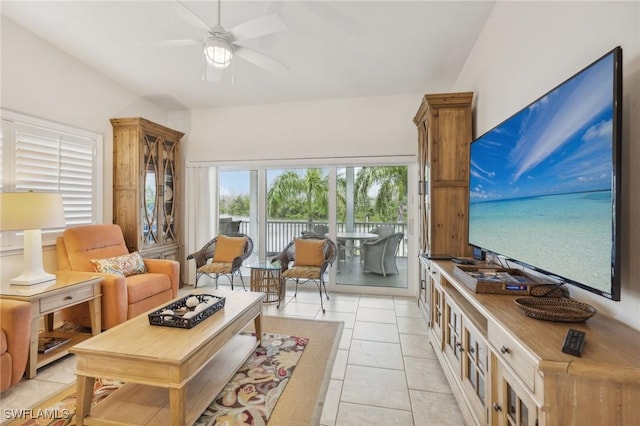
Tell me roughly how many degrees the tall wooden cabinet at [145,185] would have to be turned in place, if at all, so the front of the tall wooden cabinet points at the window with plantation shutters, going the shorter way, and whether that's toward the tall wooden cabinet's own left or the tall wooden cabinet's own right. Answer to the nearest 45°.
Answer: approximately 90° to the tall wooden cabinet's own right

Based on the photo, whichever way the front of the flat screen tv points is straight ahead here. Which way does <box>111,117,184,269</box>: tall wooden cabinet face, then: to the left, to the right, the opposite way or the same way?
the opposite way

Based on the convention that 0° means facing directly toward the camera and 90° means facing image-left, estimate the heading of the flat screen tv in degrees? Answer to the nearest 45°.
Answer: approximately 45°

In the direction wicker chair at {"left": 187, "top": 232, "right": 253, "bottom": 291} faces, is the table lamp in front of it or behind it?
in front

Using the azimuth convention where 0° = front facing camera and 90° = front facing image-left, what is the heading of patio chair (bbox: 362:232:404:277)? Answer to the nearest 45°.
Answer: approximately 135°

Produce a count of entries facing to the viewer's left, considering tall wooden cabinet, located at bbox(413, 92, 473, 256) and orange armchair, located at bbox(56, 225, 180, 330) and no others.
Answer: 1

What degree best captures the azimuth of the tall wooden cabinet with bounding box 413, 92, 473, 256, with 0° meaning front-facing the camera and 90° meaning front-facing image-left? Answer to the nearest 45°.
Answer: approximately 90°

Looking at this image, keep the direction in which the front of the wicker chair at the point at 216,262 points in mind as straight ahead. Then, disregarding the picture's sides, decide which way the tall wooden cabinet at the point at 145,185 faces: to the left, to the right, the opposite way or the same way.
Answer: to the left

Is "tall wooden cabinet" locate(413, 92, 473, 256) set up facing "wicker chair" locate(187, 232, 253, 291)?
yes

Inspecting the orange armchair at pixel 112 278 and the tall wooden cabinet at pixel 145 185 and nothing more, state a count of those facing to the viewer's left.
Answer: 0

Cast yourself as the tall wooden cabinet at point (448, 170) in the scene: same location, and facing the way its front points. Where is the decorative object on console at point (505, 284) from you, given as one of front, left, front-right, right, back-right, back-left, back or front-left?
left

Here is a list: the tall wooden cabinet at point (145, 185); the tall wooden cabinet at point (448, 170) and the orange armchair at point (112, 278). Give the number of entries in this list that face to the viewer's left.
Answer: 1

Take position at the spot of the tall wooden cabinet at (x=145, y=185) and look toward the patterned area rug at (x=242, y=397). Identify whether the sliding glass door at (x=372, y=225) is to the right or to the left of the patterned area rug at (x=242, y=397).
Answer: left

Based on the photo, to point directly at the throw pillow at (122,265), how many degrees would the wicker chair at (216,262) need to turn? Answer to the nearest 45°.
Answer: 0° — it already faces it
